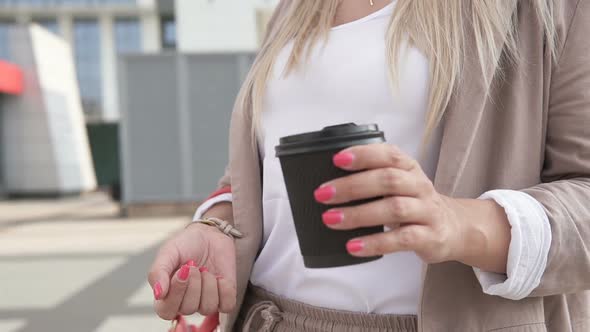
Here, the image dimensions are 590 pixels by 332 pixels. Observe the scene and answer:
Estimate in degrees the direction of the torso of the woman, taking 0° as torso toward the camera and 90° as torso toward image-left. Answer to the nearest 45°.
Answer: approximately 45°

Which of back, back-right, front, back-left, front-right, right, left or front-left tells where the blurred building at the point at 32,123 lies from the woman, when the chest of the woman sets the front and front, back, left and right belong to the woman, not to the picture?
right

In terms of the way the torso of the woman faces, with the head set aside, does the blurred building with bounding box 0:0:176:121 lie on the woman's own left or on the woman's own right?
on the woman's own right
